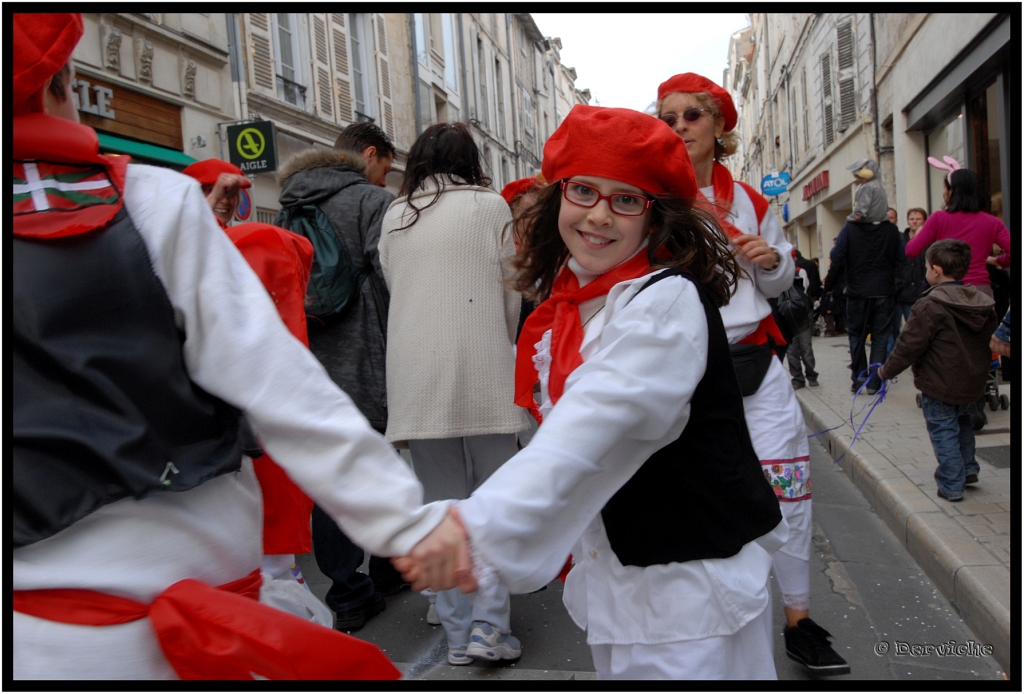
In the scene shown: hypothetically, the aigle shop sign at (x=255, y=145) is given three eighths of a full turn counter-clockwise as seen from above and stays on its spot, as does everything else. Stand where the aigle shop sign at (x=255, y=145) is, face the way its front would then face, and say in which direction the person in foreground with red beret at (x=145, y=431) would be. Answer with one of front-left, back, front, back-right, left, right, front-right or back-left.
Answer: back-right

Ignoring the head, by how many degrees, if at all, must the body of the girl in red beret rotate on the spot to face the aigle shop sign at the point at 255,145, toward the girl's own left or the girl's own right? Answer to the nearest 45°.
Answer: approximately 90° to the girl's own right

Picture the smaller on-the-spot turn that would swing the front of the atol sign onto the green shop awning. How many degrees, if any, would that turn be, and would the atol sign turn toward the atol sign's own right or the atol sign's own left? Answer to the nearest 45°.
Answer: approximately 45° to the atol sign's own right

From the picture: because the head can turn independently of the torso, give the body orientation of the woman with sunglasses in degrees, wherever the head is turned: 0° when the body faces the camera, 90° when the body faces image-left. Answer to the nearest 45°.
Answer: approximately 45°

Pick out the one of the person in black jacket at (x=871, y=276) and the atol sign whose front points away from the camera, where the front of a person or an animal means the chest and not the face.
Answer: the person in black jacket

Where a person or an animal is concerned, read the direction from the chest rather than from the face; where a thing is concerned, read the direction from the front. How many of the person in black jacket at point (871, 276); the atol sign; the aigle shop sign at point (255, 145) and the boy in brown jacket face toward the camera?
2

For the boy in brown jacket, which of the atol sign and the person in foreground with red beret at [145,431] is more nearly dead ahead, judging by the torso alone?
the atol sign

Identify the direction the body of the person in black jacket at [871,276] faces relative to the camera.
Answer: away from the camera

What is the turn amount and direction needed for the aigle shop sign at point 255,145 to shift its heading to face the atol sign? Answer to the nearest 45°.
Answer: approximately 135° to its left

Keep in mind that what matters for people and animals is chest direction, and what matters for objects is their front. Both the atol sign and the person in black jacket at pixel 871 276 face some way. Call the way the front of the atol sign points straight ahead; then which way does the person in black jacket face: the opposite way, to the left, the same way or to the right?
the opposite way

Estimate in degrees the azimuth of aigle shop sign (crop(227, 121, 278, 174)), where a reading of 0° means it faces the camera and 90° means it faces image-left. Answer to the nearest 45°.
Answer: approximately 0°

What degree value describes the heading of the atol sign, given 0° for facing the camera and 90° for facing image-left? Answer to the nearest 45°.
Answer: approximately 0°

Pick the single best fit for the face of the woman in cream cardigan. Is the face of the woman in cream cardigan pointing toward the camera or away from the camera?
away from the camera
